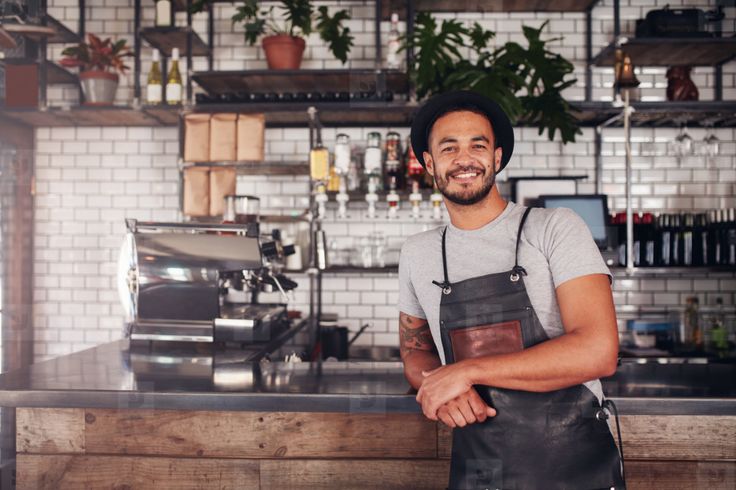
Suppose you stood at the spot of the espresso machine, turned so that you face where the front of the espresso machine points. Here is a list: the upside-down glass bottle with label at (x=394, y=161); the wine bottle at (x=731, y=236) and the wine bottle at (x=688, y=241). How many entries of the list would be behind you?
0

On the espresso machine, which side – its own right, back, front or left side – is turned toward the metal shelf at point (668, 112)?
front

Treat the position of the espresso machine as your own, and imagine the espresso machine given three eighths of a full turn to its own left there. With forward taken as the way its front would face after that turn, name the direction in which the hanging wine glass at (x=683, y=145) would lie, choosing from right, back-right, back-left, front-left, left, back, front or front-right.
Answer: back-right

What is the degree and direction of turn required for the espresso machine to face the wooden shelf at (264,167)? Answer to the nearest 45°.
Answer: approximately 90° to its left

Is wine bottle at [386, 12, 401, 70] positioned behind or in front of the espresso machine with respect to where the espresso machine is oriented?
in front

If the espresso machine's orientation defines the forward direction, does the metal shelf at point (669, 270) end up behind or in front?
in front

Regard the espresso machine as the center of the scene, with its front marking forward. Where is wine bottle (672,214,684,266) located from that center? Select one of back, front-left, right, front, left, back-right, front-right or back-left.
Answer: front

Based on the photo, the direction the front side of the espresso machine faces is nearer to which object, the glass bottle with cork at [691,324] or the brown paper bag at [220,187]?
the glass bottle with cork

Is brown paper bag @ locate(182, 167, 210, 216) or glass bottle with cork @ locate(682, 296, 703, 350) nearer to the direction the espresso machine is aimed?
the glass bottle with cork

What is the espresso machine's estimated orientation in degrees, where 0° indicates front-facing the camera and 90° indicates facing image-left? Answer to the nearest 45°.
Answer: approximately 270°

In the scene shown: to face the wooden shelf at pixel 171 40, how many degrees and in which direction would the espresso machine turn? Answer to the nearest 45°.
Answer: approximately 90° to its left

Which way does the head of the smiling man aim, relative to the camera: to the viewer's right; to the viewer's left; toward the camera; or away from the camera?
toward the camera

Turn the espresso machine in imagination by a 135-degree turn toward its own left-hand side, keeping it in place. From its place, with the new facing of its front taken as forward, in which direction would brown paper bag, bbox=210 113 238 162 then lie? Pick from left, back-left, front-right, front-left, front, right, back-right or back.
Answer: front-right
